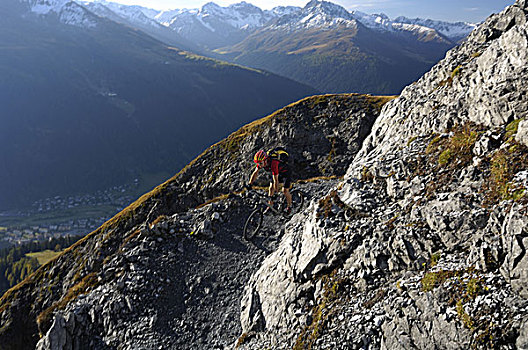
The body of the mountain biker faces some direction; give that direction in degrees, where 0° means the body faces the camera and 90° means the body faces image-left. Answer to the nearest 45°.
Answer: approximately 45°
